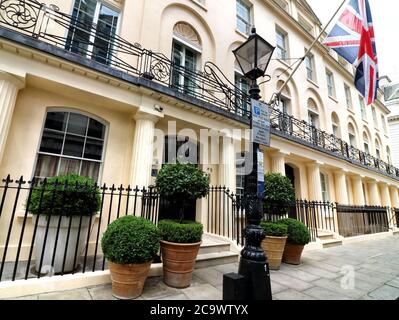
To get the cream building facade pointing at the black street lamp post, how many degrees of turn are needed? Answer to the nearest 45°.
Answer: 0° — it already faces it

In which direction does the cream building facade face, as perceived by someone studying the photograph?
facing the viewer and to the right of the viewer

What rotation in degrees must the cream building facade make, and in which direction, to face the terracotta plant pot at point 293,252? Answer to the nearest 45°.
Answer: approximately 45° to its left
